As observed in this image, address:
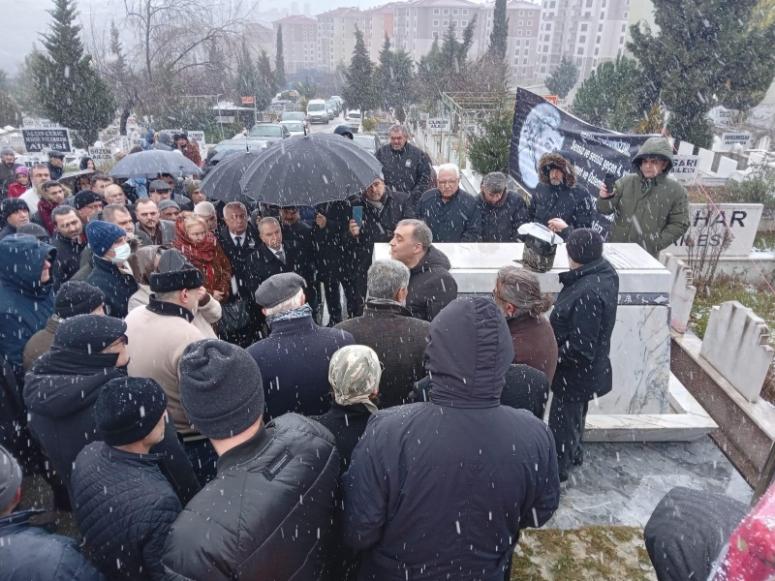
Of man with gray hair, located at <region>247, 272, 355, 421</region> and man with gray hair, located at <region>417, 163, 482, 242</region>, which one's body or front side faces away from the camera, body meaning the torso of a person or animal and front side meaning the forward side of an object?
man with gray hair, located at <region>247, 272, 355, 421</region>

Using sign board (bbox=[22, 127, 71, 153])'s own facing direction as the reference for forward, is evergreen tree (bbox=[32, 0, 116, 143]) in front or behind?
behind

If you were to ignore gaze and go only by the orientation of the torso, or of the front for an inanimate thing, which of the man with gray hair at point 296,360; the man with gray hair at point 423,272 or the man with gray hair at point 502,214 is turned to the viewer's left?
the man with gray hair at point 423,272

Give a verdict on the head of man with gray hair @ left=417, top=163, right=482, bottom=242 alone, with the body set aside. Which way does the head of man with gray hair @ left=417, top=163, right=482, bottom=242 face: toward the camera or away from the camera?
toward the camera

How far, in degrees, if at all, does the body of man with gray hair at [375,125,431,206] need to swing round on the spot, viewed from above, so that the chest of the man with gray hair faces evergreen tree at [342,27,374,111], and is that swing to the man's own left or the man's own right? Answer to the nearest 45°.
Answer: approximately 180°

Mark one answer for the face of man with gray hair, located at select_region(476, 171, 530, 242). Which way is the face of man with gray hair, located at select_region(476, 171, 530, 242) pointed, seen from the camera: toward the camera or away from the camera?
toward the camera

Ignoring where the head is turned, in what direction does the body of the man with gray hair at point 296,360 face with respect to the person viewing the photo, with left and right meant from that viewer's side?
facing away from the viewer

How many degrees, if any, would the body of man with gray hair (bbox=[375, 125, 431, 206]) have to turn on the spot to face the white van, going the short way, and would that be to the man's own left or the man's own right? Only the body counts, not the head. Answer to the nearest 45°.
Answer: approximately 180°

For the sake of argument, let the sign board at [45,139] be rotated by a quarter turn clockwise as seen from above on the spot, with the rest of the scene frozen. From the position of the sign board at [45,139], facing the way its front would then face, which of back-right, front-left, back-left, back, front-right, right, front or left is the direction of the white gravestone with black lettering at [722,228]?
back-left

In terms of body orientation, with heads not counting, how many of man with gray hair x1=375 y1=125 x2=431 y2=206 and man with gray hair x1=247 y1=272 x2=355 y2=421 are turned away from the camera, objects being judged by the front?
1

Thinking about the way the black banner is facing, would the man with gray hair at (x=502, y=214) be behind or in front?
in front

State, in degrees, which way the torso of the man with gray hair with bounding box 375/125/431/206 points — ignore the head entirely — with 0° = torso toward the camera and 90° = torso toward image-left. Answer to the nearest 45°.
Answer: approximately 0°

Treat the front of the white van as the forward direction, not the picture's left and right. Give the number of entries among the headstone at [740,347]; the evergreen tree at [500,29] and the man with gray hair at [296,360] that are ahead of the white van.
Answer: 2

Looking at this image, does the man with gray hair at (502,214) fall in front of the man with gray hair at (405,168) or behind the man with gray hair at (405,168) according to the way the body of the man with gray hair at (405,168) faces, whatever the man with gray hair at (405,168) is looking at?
in front

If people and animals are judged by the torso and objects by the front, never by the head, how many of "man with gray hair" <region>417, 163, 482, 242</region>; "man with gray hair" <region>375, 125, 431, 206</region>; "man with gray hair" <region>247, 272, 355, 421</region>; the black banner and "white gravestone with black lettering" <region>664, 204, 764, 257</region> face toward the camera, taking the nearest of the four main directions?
4

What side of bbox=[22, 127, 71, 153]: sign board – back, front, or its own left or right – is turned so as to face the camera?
front

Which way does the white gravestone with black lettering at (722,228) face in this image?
toward the camera

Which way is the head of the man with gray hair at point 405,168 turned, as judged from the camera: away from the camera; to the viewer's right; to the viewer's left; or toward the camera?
toward the camera
